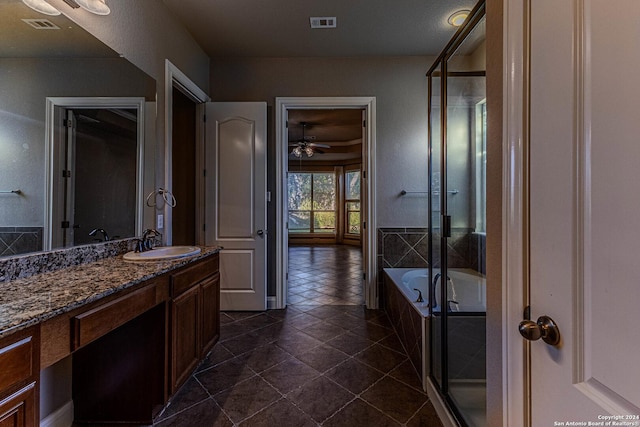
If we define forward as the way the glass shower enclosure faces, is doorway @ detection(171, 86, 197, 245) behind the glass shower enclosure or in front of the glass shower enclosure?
in front

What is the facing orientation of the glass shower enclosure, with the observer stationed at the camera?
facing to the left of the viewer

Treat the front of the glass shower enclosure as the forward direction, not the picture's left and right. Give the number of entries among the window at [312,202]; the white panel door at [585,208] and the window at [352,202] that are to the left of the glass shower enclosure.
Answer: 1

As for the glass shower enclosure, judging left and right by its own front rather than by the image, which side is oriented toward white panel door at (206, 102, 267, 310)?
front

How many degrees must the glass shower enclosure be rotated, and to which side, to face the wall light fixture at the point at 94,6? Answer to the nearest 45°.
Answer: approximately 45° to its left

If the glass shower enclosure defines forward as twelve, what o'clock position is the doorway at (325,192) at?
The doorway is roughly at 2 o'clock from the glass shower enclosure.

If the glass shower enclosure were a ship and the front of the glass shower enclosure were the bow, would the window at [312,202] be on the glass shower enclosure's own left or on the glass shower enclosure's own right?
on the glass shower enclosure's own right
